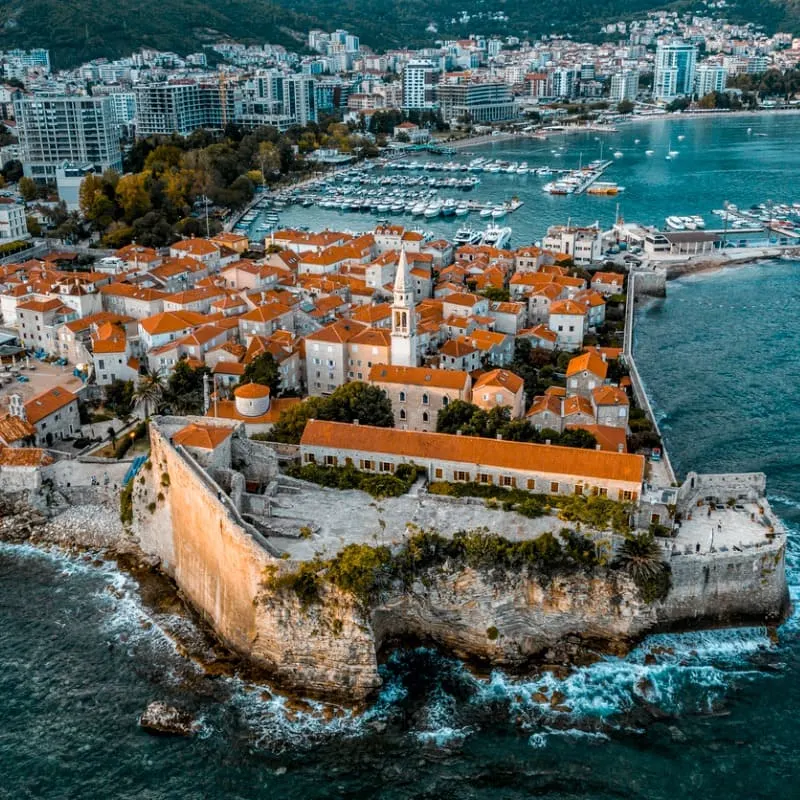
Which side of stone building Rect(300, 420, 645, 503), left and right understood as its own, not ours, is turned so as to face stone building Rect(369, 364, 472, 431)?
back

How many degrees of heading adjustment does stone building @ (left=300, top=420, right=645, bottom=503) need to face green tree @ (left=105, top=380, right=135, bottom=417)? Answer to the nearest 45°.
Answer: approximately 135° to its right

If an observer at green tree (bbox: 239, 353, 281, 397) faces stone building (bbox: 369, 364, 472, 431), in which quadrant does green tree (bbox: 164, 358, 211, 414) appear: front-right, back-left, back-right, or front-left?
back-right

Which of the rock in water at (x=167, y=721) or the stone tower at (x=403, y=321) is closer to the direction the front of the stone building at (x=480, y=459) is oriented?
the rock in water

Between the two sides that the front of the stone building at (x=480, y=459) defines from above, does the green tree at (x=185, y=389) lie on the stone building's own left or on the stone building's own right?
on the stone building's own right

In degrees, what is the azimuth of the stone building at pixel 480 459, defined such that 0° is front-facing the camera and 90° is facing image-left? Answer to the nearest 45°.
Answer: approximately 0°

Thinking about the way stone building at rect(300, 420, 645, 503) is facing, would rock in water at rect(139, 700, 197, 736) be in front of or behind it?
in front

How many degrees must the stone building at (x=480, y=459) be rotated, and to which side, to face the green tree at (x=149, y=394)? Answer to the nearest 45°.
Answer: approximately 135° to its right

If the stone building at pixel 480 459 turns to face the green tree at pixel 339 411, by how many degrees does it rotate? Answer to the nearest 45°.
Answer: approximately 135° to its right

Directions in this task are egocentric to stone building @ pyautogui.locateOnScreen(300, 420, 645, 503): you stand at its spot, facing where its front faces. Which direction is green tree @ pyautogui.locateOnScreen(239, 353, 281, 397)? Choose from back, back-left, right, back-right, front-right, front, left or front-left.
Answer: back-right

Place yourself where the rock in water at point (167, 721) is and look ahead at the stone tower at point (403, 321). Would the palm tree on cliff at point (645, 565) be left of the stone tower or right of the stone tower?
right
